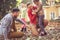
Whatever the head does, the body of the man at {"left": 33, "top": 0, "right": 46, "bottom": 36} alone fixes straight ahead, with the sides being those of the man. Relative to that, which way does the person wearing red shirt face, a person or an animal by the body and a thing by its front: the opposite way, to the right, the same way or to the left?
the opposite way

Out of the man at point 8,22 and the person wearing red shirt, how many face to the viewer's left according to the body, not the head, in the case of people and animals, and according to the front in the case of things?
0

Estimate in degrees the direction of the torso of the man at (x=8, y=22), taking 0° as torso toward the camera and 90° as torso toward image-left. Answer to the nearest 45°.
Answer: approximately 270°

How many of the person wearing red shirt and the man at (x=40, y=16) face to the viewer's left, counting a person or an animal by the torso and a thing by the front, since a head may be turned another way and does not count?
1

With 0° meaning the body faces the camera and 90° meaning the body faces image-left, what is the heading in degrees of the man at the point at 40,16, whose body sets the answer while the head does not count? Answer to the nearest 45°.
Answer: approximately 90°

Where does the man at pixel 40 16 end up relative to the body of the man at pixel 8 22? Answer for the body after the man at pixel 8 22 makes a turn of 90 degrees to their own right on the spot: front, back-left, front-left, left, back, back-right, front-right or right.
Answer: left

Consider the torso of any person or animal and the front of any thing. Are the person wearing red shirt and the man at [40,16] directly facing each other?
yes

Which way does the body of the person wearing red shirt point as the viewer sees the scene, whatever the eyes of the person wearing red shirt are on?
to the viewer's right
